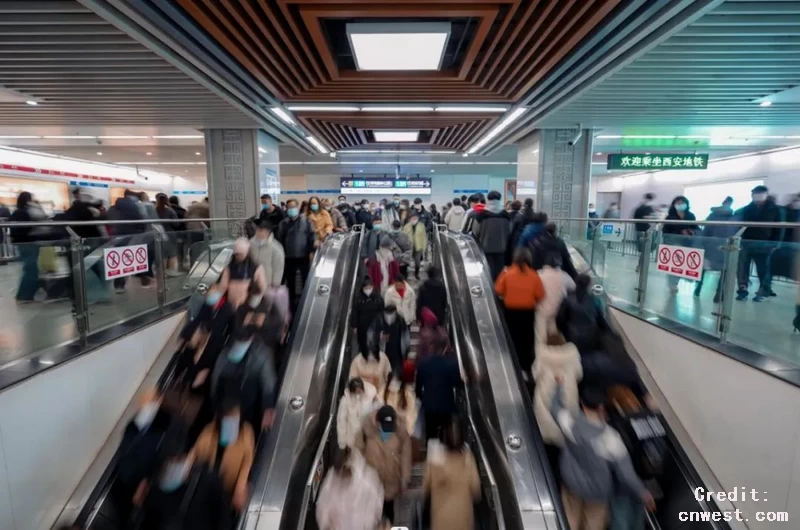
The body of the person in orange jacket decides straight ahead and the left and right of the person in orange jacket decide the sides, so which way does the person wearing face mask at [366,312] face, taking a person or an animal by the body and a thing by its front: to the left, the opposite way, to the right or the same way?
the opposite way

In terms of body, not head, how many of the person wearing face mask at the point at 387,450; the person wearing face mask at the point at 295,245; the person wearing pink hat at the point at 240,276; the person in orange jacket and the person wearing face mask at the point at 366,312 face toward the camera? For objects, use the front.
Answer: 4

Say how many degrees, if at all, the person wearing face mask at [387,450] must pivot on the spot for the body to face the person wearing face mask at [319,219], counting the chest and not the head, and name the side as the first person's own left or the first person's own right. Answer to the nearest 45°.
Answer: approximately 180°

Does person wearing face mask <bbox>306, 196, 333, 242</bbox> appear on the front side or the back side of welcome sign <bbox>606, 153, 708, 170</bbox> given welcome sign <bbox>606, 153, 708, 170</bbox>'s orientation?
on the front side

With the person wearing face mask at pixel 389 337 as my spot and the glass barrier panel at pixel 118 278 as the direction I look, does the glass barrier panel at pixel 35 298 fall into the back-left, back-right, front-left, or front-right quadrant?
front-left

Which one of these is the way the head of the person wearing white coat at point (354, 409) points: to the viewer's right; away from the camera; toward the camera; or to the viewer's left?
toward the camera

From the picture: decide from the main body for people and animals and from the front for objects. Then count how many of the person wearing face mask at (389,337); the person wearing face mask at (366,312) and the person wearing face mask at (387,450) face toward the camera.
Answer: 3

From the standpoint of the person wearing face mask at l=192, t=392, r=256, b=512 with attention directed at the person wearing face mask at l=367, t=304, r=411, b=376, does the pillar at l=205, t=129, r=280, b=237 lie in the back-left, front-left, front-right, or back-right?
front-left

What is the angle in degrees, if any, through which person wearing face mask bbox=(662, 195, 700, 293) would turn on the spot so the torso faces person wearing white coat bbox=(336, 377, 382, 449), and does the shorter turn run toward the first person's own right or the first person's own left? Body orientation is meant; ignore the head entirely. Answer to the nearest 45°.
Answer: approximately 45° to the first person's own right

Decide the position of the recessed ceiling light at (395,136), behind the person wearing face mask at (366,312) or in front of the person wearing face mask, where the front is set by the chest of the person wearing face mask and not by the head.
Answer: behind

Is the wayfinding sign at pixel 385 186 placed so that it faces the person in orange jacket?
yes

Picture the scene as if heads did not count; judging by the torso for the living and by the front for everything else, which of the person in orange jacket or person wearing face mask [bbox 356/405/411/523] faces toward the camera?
the person wearing face mask

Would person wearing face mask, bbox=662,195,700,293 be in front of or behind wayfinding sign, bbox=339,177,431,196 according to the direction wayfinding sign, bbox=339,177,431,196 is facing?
in front

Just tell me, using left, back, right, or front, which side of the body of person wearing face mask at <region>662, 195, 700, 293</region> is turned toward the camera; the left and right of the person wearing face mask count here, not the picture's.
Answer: front

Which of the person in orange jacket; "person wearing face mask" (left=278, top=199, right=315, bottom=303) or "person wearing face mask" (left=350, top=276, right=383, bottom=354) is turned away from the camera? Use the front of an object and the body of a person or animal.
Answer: the person in orange jacket

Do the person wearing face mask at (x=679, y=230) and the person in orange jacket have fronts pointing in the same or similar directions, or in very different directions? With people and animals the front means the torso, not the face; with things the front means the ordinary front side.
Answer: very different directions

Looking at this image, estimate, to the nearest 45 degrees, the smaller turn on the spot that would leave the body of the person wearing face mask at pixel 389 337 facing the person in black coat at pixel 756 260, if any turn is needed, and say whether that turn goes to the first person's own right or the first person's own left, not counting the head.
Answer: approximately 90° to the first person's own left

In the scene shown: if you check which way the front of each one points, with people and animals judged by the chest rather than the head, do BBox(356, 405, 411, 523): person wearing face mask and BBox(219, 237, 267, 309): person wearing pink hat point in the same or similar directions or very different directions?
same or similar directions

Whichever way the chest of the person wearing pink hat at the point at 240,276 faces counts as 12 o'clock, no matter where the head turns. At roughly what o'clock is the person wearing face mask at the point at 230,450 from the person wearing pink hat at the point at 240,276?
the person wearing face mask at the point at 230,450 is roughly at 12 o'clock from the person wearing pink hat at the point at 240,276.

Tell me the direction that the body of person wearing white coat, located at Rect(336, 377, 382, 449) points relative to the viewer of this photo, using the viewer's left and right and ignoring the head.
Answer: facing the viewer
